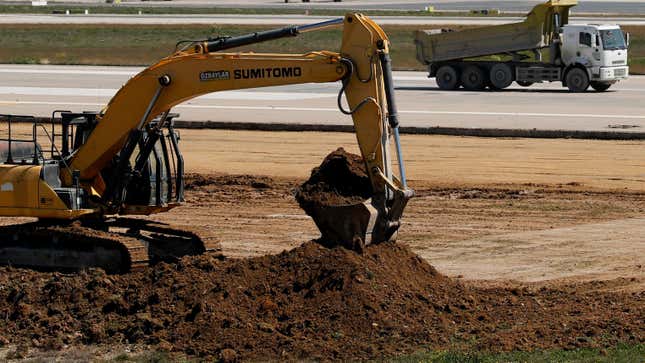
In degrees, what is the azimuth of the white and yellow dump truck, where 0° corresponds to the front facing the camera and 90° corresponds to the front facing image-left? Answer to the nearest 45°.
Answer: approximately 315°

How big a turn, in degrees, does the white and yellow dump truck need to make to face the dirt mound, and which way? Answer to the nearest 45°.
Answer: approximately 45° to its right

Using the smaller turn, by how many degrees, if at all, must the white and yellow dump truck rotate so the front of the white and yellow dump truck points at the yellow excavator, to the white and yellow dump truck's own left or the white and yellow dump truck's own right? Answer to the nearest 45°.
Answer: approximately 45° to the white and yellow dump truck's own right

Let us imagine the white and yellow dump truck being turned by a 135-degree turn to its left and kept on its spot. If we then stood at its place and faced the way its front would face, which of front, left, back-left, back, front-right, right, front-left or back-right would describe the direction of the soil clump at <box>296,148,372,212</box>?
back
